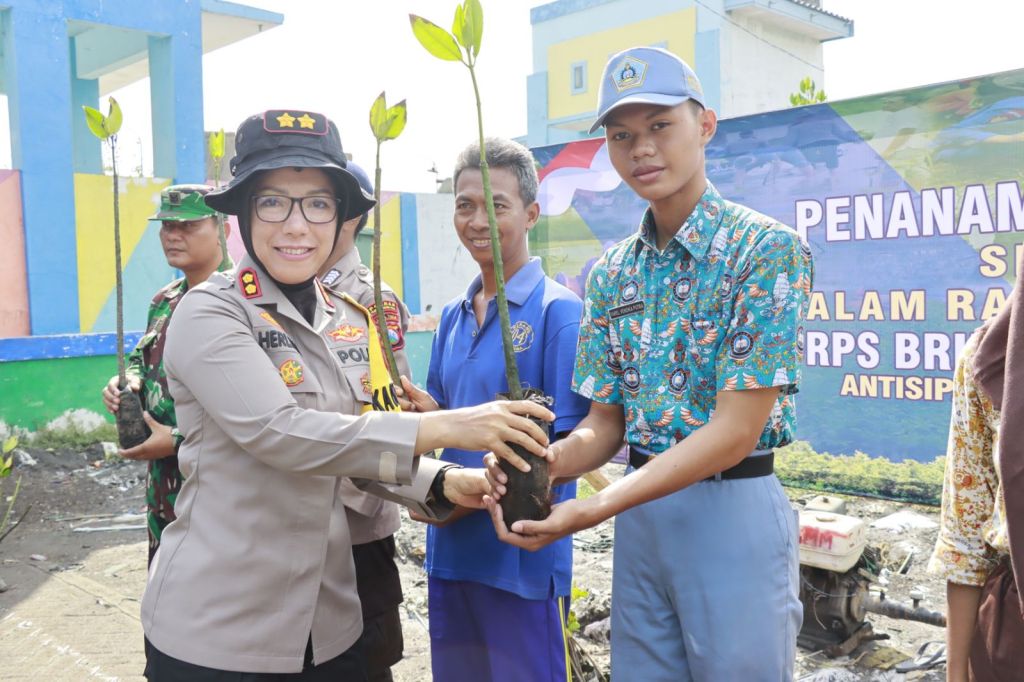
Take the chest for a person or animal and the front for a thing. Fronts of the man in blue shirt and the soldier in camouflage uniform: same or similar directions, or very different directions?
same or similar directions

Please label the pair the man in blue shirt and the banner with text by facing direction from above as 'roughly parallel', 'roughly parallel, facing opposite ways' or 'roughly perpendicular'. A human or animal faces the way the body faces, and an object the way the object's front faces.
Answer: roughly parallel

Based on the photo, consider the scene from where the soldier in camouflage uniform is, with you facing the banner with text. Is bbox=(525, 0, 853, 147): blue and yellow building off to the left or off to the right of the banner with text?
left

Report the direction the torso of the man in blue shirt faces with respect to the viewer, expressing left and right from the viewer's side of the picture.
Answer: facing the viewer and to the left of the viewer

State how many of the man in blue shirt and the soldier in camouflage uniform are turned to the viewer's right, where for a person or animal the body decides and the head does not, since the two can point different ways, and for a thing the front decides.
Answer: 0

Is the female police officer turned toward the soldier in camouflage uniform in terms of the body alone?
no

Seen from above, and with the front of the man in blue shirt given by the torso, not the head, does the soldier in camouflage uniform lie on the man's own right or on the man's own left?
on the man's own right

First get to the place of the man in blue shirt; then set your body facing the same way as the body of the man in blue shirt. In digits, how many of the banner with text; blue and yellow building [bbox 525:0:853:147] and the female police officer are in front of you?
1

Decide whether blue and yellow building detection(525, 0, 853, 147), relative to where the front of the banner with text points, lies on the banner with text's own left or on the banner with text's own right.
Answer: on the banner with text's own right

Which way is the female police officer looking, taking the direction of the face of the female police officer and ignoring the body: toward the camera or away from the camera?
toward the camera

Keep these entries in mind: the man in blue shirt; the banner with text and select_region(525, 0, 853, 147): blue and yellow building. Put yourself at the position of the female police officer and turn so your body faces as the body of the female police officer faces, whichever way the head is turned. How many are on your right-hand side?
0

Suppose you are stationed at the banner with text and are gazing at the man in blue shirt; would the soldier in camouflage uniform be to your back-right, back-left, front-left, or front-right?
front-right

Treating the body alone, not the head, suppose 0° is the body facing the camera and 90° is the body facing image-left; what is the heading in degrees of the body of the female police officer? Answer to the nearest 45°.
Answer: approximately 315°

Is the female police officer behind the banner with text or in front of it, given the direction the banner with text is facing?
in front

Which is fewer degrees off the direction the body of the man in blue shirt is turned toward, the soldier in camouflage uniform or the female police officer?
the female police officer

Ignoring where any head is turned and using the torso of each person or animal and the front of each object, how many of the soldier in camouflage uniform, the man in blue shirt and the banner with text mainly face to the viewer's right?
0

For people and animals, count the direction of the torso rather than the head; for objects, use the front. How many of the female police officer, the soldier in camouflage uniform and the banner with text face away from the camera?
0

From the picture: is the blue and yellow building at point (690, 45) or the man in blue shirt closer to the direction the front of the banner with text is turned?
the man in blue shirt
